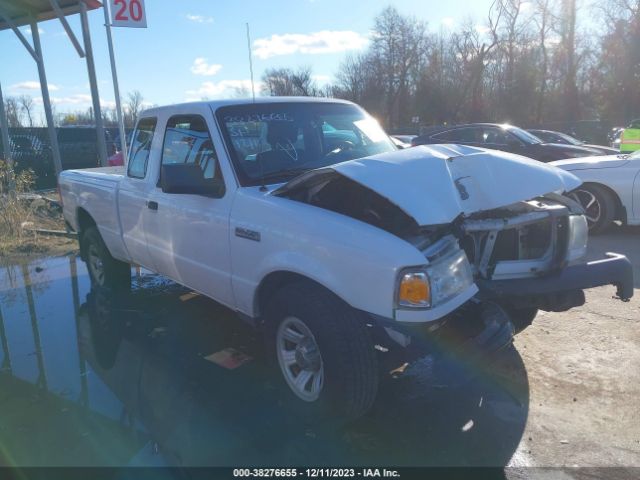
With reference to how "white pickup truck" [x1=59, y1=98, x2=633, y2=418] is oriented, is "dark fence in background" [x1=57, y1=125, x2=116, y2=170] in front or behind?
behind

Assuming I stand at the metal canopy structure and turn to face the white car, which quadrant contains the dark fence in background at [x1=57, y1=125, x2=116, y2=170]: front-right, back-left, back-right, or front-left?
back-left

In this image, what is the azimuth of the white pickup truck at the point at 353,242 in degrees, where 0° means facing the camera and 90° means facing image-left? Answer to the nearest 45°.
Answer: approximately 315°

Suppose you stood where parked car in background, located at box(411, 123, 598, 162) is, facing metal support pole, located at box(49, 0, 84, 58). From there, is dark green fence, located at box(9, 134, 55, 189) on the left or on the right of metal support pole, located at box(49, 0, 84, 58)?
right

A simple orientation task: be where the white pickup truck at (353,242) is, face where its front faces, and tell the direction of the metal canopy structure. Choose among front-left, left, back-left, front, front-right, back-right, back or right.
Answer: back

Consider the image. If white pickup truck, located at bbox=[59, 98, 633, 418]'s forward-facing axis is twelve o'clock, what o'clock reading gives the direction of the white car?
The white car is roughly at 9 o'clock from the white pickup truck.

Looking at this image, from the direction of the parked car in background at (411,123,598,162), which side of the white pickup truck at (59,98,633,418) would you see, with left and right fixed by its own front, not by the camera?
left

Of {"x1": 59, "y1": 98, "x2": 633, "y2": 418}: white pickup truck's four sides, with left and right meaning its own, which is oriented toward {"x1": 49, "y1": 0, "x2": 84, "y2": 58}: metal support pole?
back

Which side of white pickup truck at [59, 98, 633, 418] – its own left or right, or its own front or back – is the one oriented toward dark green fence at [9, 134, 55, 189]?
back
